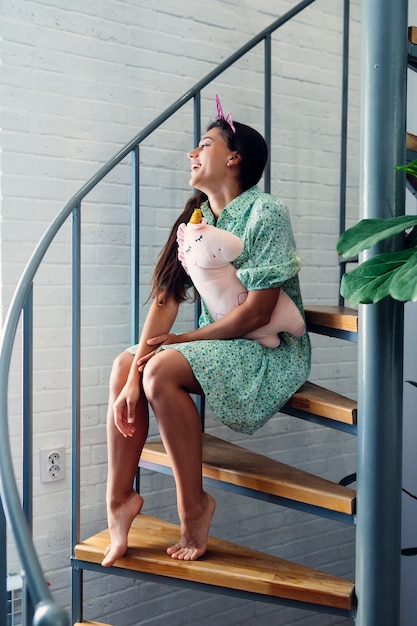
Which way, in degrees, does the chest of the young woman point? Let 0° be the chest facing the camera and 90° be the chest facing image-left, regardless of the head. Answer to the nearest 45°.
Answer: approximately 45°

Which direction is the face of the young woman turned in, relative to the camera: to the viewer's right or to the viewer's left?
to the viewer's left
